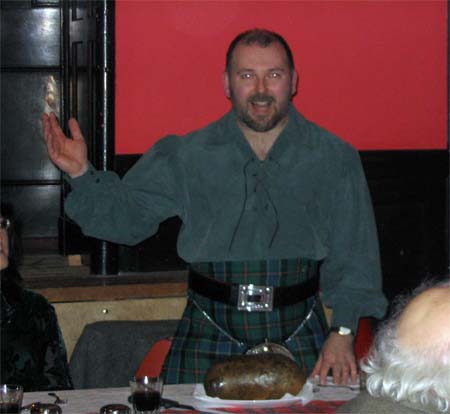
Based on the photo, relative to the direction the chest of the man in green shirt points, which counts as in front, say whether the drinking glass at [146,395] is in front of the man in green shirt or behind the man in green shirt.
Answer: in front

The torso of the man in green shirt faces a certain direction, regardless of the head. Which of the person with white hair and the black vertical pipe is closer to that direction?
the person with white hair

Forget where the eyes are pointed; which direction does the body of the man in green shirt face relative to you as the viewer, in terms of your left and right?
facing the viewer

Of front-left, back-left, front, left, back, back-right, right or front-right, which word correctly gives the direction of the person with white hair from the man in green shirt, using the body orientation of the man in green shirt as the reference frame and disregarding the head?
front

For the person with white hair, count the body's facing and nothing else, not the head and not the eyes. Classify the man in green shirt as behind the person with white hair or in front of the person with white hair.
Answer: in front

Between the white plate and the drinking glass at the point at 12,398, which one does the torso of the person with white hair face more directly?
the white plate

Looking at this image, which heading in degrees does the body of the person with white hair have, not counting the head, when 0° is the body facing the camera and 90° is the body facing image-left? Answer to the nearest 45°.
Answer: approximately 180°

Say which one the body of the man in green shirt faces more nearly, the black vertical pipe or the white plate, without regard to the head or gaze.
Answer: the white plate

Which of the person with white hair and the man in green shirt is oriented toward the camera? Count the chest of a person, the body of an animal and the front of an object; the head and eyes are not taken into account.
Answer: the man in green shirt

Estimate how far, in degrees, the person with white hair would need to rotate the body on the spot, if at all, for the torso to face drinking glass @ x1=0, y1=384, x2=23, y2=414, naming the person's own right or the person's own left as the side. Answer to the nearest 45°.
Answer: approximately 45° to the person's own left

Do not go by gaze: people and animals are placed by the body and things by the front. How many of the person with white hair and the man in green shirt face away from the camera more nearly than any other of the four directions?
1

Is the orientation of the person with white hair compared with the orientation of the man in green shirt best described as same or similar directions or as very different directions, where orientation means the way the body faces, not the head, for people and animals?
very different directions

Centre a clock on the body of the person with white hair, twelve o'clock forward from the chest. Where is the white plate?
The white plate is roughly at 11 o'clock from the person with white hair.

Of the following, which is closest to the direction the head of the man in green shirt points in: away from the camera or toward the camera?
toward the camera

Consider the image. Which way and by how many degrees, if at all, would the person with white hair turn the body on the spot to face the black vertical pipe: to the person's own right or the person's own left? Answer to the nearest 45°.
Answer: approximately 45° to the person's own left
